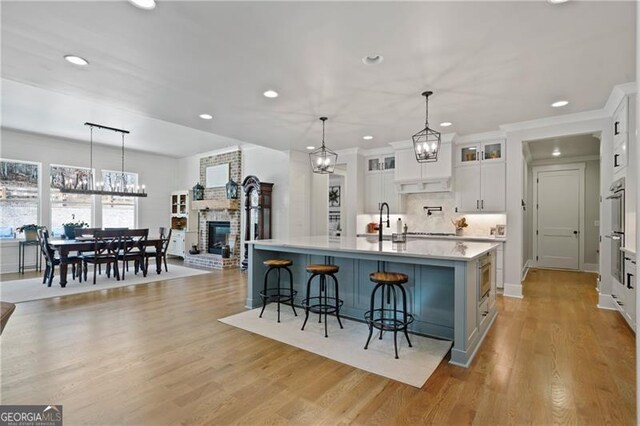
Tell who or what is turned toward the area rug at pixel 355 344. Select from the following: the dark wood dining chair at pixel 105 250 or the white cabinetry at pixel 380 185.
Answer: the white cabinetry

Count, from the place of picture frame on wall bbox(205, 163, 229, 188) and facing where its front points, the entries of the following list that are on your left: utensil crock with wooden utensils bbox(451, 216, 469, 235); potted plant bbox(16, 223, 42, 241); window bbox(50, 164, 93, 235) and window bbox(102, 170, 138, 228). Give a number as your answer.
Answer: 1

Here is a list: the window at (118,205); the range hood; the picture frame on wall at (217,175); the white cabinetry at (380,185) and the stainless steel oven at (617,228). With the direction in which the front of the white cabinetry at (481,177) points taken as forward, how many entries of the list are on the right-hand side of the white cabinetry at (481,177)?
4

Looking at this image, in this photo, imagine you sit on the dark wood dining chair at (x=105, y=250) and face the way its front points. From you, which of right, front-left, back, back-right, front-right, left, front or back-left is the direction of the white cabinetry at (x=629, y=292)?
back

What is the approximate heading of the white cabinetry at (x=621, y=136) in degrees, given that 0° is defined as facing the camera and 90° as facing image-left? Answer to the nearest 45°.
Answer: approximately 90°

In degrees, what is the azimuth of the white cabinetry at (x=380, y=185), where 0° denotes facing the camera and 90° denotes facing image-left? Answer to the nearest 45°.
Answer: approximately 0°

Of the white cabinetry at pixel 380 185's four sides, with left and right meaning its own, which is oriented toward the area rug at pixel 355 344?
front

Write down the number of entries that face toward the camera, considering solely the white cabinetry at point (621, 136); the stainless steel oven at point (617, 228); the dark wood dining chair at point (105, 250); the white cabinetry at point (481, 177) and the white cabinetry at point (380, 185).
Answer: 2

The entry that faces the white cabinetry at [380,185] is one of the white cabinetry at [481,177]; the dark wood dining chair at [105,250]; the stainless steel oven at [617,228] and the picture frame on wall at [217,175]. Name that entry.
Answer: the stainless steel oven

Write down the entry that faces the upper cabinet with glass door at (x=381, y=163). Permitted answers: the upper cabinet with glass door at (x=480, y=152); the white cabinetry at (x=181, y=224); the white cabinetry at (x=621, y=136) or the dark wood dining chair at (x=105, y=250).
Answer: the white cabinetry at (x=621, y=136)

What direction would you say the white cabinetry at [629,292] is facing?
to the viewer's left

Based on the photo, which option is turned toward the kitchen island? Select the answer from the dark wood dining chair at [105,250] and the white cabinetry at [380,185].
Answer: the white cabinetry

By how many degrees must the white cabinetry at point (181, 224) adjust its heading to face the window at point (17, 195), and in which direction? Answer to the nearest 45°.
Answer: approximately 45° to its right

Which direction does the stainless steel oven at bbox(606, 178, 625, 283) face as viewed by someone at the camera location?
facing to the left of the viewer

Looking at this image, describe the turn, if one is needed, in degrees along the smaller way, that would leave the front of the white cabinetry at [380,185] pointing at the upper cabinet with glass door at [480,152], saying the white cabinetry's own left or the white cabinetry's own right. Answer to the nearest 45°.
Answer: approximately 45° to the white cabinetry's own left

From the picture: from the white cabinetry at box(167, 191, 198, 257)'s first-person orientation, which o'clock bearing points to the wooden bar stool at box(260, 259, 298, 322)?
The wooden bar stool is roughly at 10 o'clock from the white cabinetry.

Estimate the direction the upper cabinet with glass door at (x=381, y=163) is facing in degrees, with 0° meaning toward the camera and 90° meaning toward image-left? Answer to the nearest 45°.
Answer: approximately 45°
